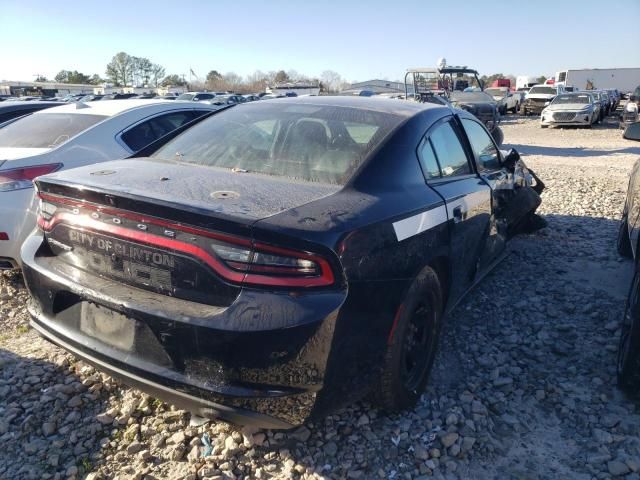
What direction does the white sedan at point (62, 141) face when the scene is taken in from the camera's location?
facing away from the viewer and to the right of the viewer

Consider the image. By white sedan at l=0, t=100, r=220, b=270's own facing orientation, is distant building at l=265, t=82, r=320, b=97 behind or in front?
in front

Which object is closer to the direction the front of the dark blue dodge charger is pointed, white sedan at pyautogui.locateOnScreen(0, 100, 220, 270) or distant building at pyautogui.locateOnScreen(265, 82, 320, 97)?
the distant building

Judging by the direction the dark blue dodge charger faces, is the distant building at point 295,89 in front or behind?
in front

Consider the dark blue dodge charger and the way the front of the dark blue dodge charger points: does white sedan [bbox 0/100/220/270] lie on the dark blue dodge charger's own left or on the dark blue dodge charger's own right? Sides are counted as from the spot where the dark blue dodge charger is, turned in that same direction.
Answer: on the dark blue dodge charger's own left

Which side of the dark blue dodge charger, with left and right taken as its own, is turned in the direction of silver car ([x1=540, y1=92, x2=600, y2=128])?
front

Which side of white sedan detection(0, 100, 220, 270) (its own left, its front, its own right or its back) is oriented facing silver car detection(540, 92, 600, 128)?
front

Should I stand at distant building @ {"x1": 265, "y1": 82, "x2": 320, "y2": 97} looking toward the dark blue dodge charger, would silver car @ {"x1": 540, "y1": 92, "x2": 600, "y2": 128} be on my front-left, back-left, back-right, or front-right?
front-left

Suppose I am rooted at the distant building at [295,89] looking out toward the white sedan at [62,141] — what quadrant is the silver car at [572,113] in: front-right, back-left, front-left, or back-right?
front-left

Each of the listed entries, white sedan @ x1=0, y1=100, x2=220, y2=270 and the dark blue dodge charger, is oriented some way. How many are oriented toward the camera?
0

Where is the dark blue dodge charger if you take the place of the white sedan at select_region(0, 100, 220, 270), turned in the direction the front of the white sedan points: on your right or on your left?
on your right

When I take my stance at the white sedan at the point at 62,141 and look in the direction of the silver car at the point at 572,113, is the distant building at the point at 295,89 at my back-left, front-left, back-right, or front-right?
front-left

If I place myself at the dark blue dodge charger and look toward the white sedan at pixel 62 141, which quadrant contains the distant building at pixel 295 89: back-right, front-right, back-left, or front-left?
front-right

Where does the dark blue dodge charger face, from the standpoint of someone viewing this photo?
facing away from the viewer and to the right of the viewer

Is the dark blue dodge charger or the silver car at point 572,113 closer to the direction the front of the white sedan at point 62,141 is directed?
the silver car
